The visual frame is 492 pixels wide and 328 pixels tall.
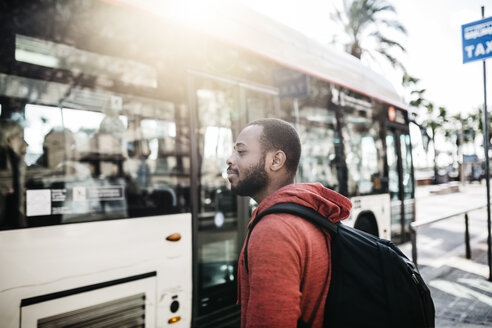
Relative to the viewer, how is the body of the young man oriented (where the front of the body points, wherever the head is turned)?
to the viewer's left

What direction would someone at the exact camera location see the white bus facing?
facing away from the viewer and to the right of the viewer

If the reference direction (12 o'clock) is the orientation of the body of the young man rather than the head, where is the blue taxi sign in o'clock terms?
The blue taxi sign is roughly at 4 o'clock from the young man.

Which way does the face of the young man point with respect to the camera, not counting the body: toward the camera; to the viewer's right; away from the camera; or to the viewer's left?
to the viewer's left
